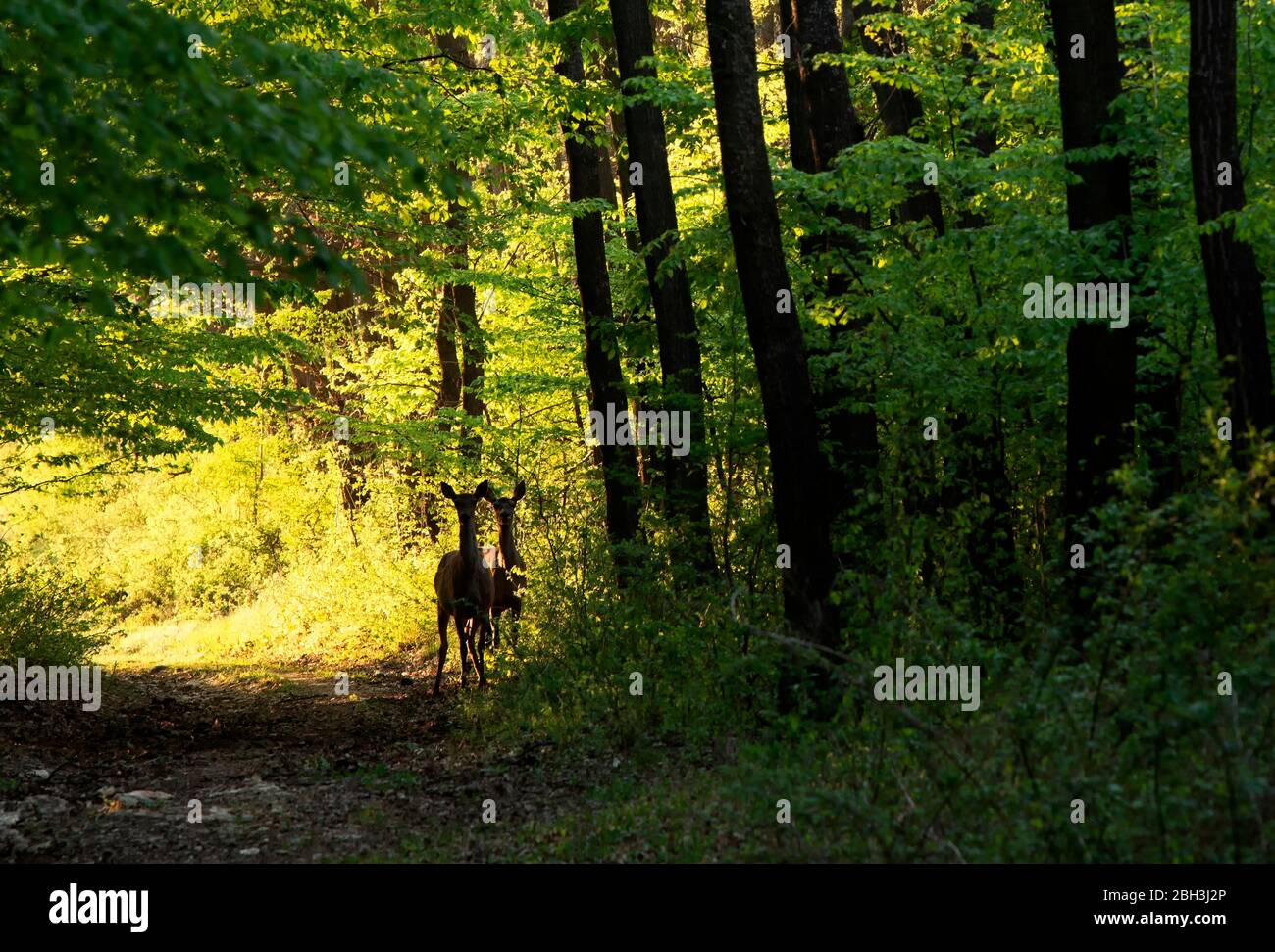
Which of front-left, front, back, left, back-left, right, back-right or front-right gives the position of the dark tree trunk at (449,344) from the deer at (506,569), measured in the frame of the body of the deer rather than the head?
back

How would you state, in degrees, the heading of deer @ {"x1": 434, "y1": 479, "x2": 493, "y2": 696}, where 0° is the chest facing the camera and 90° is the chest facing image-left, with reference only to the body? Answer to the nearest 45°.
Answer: approximately 0°

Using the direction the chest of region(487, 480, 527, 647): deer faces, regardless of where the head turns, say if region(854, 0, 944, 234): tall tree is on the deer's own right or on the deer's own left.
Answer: on the deer's own left

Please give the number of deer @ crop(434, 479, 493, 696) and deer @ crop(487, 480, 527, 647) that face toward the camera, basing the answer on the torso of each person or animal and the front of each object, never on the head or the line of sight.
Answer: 2

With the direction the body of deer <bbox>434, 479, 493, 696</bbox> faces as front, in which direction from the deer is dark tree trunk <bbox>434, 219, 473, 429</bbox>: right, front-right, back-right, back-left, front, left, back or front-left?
back

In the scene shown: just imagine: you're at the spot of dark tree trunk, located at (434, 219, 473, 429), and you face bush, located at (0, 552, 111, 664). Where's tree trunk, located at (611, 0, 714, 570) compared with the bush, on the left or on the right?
left
